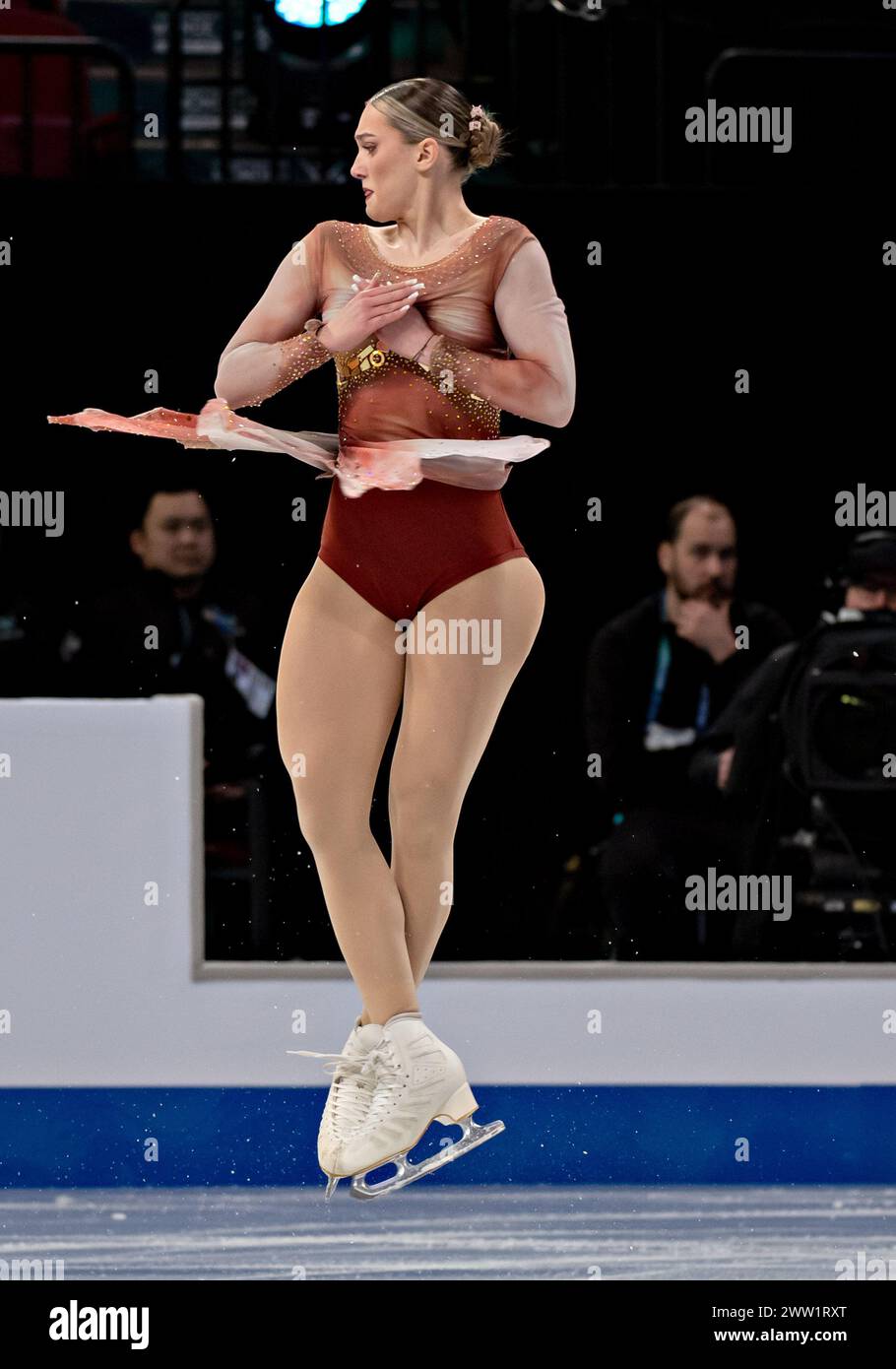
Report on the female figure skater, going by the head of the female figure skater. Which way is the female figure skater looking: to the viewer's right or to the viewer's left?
to the viewer's left

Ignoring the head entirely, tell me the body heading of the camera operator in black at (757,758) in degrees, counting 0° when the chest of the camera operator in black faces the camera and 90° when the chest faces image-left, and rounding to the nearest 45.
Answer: approximately 0°

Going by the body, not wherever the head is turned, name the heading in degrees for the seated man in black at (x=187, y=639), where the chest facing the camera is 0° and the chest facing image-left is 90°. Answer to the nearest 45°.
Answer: approximately 315°

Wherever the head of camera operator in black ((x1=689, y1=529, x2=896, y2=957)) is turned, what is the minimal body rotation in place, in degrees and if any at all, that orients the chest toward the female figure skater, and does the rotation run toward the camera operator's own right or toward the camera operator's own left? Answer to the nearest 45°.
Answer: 0° — they already face them

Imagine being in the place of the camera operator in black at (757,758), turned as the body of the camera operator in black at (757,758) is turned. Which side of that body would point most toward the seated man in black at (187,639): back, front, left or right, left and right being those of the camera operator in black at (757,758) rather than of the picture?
right
